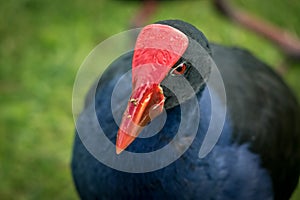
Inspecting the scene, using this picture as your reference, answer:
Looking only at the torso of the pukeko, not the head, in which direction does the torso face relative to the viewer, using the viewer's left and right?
facing the viewer and to the left of the viewer

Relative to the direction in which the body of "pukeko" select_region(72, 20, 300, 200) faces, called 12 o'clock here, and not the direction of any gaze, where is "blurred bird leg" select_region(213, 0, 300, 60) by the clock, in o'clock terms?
The blurred bird leg is roughly at 5 o'clock from the pukeko.
